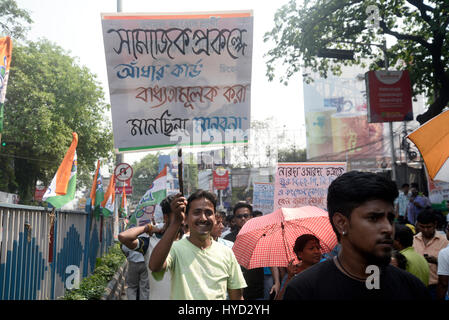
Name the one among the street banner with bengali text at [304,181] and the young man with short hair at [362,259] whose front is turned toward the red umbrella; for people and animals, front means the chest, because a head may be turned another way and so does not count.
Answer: the street banner with bengali text

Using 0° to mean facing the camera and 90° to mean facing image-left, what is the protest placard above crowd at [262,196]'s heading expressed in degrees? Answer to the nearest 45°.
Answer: approximately 0°

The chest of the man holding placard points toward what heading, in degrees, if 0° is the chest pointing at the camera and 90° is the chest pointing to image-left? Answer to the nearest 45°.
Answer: approximately 0°

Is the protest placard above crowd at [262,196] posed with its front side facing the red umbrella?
yes

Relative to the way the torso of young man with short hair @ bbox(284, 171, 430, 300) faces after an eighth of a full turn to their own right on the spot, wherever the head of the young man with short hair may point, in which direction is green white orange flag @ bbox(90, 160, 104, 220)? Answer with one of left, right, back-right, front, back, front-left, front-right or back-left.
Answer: back-right

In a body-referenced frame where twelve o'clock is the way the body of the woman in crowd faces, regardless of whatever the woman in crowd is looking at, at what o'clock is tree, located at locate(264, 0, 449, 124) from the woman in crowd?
The tree is roughly at 8 o'clock from the woman in crowd.
